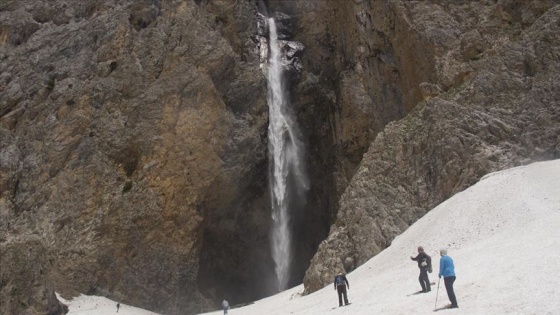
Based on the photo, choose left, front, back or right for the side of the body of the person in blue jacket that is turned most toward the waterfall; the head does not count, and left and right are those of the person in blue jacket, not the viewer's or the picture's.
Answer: front

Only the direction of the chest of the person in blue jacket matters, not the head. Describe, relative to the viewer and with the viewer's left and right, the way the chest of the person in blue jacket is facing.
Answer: facing away from the viewer and to the left of the viewer
